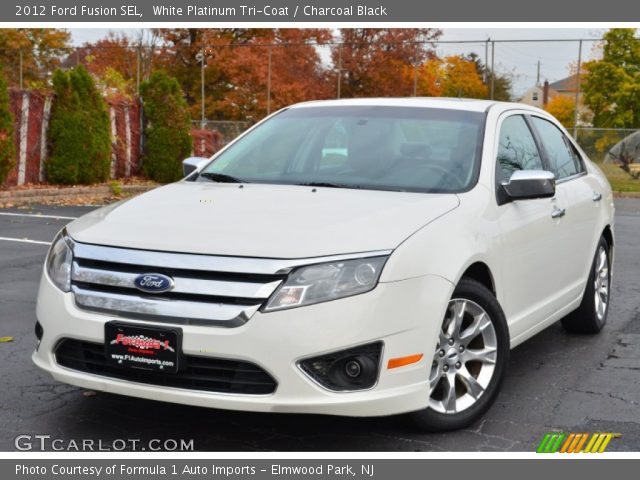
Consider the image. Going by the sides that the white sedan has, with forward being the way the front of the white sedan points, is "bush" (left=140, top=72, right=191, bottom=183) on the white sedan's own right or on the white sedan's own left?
on the white sedan's own right

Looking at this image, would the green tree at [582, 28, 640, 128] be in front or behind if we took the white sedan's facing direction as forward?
behind

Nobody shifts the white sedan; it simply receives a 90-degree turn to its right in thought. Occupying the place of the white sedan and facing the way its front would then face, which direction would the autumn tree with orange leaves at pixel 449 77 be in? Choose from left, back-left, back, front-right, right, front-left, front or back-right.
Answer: front-right

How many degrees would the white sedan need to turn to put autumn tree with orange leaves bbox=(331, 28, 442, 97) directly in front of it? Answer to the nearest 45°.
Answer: approximately 135° to its right

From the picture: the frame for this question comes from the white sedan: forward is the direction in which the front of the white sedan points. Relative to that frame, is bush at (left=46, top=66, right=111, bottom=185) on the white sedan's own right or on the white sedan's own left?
on the white sedan's own right

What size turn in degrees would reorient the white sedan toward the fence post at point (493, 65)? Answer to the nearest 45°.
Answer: approximately 135° to its right

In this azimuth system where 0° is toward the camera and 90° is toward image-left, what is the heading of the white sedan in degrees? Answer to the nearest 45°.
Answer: approximately 45°

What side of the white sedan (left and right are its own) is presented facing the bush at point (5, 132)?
right

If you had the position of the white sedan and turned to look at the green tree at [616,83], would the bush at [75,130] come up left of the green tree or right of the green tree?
left
